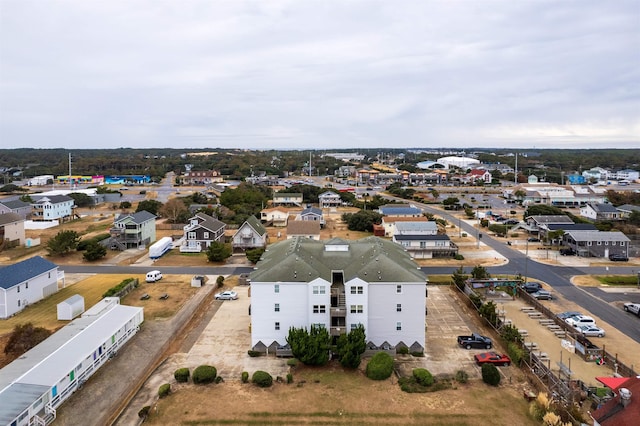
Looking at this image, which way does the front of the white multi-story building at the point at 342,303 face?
toward the camera

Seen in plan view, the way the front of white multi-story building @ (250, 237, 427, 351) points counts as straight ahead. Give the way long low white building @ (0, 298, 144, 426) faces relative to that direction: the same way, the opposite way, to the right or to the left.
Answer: to the left

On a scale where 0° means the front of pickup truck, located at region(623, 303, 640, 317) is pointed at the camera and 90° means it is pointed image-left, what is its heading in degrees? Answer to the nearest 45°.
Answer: approximately 135°

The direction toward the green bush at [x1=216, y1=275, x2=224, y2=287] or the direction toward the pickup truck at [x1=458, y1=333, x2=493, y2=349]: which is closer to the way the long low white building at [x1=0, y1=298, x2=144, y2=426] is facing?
the pickup truck

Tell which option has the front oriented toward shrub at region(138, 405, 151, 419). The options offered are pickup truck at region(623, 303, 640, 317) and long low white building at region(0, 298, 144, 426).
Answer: the long low white building

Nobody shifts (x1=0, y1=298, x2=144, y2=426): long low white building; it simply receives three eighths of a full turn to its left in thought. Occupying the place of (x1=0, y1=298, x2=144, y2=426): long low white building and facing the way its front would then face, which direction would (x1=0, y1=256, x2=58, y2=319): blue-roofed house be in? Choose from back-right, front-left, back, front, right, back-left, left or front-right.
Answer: front

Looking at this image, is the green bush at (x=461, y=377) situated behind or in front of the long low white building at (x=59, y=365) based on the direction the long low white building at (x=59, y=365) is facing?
in front

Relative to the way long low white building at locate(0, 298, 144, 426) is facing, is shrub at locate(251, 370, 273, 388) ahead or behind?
ahead

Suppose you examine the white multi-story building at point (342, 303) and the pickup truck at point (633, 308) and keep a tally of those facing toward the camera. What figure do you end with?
1
